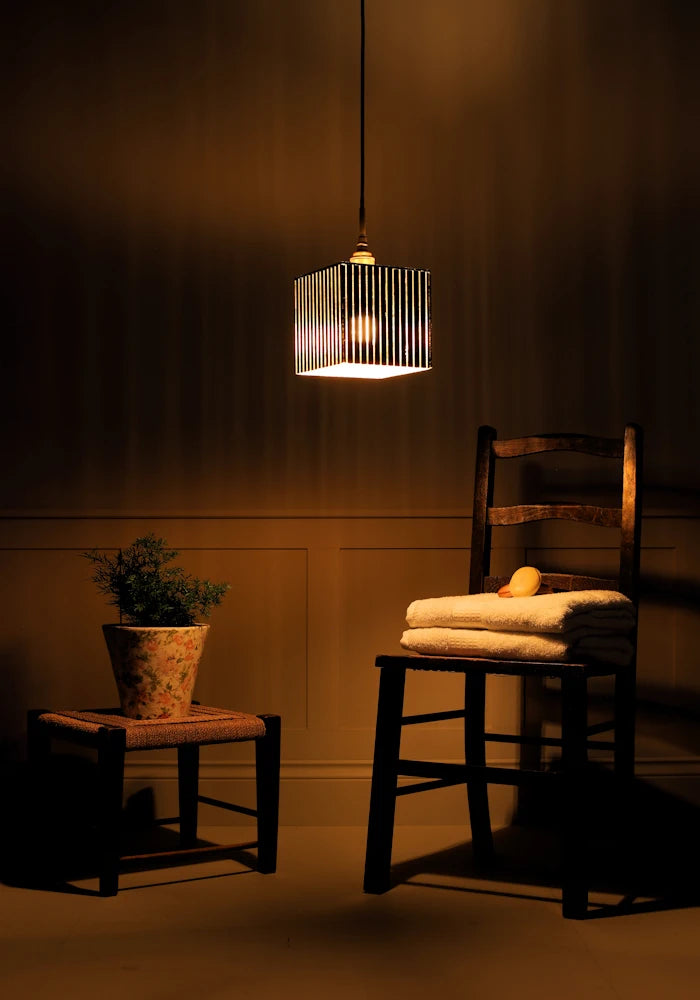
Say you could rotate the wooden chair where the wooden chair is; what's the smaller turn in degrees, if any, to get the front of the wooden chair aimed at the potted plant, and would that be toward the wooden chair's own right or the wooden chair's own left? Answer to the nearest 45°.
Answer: approximately 45° to the wooden chair's own right

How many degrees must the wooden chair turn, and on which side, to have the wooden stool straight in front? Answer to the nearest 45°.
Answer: approximately 45° to its right

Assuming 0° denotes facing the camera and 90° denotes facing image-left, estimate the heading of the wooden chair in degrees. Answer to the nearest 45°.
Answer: approximately 45°
